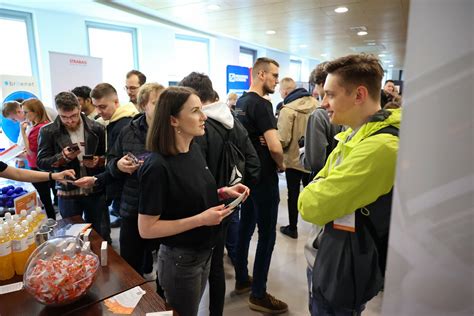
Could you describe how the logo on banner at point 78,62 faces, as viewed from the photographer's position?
facing the viewer and to the right of the viewer

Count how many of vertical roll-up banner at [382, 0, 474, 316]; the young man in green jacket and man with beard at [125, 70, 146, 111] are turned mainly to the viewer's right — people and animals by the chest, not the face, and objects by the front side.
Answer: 0

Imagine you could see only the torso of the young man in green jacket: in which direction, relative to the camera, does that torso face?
to the viewer's left

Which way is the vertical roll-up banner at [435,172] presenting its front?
away from the camera

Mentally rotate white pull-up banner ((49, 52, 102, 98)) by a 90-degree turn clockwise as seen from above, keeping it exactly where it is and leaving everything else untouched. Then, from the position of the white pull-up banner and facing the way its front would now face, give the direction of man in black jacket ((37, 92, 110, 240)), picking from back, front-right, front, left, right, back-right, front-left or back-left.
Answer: front-left

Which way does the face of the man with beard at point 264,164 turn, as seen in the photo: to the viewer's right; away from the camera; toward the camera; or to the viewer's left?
to the viewer's right

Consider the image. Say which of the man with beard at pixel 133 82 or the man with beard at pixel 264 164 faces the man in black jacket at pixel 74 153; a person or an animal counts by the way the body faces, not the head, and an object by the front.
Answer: the man with beard at pixel 133 82

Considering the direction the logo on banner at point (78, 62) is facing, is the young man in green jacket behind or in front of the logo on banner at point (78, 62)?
in front

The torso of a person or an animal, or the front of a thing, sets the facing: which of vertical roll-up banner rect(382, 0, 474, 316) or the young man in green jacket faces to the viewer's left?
the young man in green jacket

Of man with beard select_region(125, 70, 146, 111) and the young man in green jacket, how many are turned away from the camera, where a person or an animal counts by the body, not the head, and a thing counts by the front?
0

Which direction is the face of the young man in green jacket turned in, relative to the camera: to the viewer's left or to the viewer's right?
to the viewer's left

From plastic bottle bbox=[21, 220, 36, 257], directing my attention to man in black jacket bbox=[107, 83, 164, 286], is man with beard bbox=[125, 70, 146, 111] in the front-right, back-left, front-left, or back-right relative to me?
front-left

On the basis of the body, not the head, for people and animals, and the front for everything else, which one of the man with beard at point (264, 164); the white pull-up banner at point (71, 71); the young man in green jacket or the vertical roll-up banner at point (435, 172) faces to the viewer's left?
the young man in green jacket

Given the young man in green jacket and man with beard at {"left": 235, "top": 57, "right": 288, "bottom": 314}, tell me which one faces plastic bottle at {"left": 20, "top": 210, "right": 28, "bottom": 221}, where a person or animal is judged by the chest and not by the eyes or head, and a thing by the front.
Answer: the young man in green jacket

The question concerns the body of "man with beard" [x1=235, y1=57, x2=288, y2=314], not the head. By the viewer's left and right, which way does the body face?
facing to the right of the viewer
